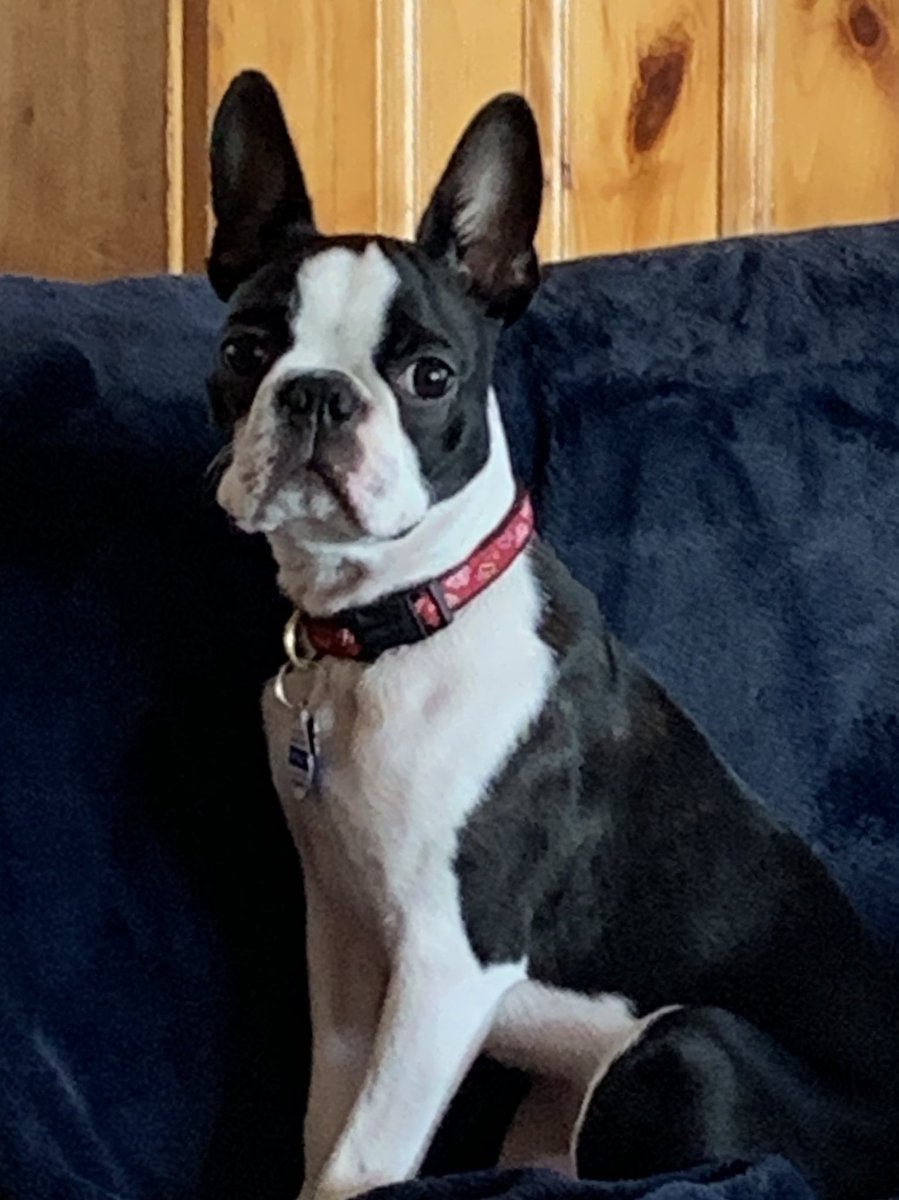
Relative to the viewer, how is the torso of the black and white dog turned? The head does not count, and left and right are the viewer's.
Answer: facing the viewer and to the left of the viewer
